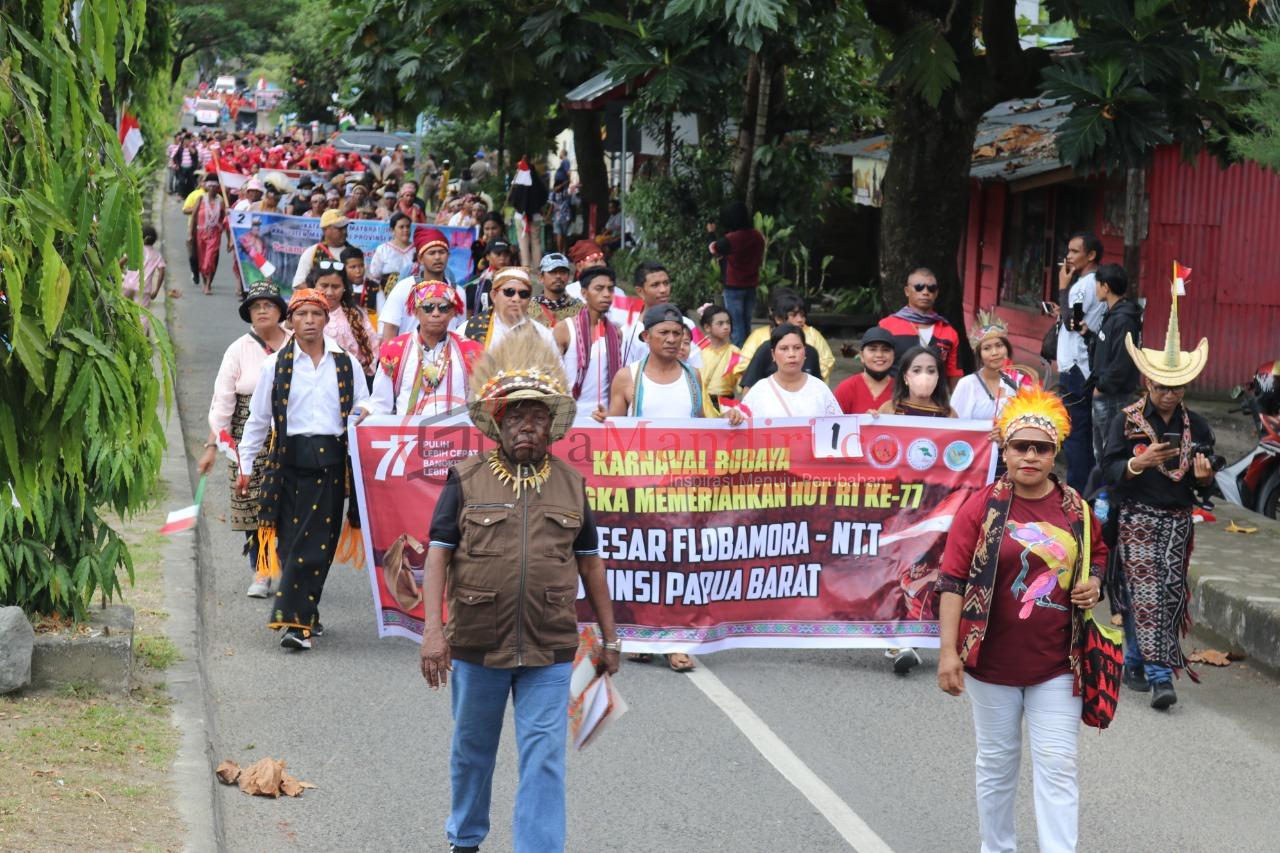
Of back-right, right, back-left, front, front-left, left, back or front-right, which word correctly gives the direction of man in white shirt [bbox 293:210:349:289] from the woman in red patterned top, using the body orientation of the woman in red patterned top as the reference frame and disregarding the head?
back-right

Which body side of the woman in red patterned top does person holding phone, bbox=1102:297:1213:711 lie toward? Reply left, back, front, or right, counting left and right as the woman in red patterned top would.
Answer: back

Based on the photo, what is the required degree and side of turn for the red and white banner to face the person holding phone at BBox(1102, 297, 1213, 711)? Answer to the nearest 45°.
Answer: approximately 90° to its left
